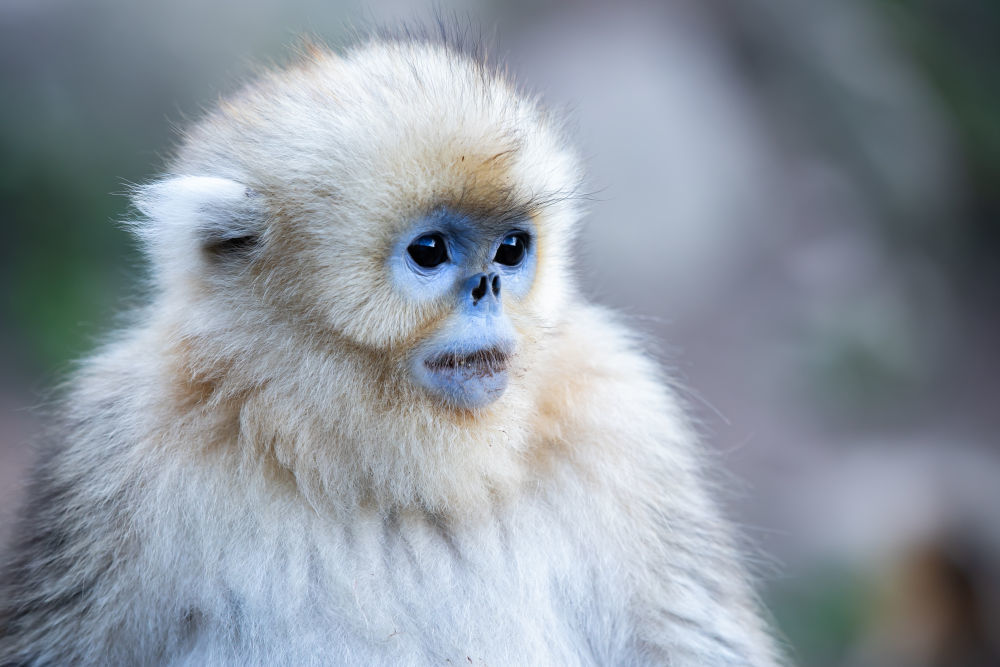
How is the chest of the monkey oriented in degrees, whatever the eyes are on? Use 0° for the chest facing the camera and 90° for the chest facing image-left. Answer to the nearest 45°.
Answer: approximately 315°
